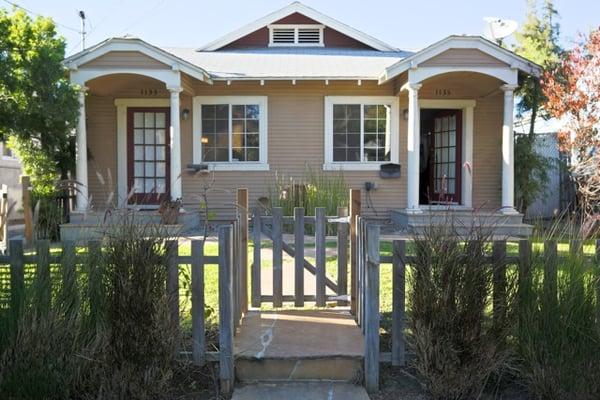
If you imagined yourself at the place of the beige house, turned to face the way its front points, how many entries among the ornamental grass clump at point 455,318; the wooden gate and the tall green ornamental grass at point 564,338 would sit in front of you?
3

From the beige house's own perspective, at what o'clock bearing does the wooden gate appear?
The wooden gate is roughly at 12 o'clock from the beige house.

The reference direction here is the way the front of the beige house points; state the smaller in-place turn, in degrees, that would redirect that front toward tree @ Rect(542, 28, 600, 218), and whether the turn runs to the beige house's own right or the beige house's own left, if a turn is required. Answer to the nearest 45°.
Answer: approximately 45° to the beige house's own left

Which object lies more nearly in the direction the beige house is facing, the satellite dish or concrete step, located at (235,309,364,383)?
the concrete step

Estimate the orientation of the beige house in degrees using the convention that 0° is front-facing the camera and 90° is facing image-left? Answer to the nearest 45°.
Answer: approximately 0°

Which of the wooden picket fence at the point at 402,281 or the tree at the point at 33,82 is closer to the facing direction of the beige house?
the wooden picket fence

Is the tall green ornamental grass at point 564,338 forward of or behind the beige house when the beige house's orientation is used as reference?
forward

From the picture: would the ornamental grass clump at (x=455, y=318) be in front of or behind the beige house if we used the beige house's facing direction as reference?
in front

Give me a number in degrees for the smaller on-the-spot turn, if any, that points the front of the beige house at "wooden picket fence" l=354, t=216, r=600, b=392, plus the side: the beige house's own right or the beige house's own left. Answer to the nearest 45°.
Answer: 0° — it already faces it

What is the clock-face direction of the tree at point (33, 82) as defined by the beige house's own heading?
The tree is roughly at 2 o'clock from the beige house.
